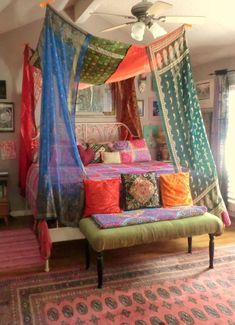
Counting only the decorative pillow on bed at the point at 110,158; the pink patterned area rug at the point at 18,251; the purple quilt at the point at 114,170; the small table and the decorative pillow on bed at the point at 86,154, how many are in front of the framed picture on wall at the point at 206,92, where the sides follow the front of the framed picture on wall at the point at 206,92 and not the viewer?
5

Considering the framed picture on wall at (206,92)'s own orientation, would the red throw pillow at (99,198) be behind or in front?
in front

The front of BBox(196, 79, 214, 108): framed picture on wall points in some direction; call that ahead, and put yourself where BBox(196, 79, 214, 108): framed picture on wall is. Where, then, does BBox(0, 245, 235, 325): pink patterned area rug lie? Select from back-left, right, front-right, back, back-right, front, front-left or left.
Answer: front-left

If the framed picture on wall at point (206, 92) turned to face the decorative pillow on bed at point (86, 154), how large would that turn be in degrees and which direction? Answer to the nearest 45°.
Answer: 0° — it already faces it

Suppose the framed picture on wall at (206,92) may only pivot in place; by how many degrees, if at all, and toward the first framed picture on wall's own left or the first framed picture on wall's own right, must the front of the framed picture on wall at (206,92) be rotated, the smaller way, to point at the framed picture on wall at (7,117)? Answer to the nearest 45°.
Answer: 0° — it already faces it

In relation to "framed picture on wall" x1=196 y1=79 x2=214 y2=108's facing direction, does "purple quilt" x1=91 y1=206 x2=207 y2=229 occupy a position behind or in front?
in front

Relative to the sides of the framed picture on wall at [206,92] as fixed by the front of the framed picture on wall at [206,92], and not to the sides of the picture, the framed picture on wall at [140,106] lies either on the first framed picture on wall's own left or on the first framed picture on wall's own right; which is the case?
on the first framed picture on wall's own right

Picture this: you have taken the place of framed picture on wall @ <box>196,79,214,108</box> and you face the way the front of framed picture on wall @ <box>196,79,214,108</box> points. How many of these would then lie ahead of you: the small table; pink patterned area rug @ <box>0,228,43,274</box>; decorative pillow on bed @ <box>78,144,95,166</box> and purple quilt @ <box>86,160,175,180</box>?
4

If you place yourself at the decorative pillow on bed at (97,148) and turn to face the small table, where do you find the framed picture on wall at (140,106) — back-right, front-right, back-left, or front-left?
back-right

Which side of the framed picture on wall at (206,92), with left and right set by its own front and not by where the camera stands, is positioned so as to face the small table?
front

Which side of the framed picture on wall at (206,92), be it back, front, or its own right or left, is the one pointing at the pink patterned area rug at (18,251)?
front

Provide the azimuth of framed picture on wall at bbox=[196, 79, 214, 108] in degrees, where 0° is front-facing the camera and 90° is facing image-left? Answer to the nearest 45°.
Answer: approximately 45°
